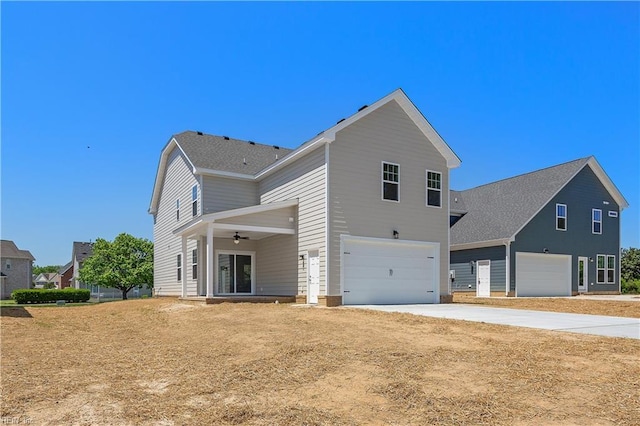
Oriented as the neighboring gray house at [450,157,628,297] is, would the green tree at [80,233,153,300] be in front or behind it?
behind

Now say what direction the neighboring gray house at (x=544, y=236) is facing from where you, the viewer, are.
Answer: facing the viewer and to the right of the viewer

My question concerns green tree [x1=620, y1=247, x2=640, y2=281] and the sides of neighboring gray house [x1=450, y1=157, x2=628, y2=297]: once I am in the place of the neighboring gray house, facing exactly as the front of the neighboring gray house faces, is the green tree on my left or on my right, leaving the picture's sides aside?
on my left

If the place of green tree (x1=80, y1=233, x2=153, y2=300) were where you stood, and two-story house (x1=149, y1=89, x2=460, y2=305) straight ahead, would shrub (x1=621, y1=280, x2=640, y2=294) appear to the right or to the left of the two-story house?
left
